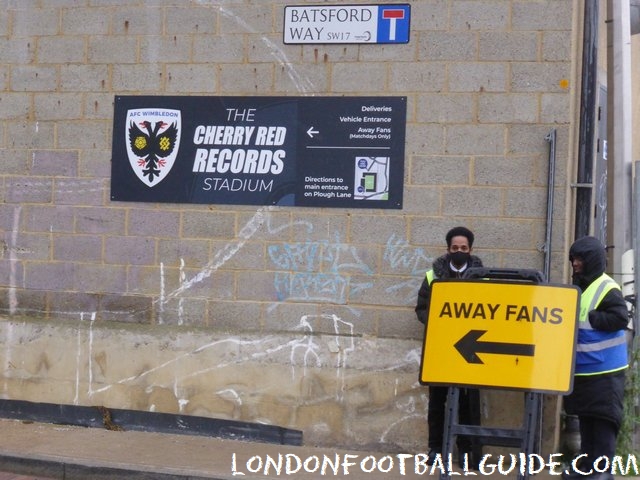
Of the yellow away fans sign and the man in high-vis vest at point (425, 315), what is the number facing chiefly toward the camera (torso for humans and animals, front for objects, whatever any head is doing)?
2

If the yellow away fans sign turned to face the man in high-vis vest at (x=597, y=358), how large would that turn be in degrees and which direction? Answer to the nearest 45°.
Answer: approximately 135° to its left

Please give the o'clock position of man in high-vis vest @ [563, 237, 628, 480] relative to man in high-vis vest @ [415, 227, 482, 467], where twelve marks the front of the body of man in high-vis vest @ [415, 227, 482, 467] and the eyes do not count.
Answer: man in high-vis vest @ [563, 237, 628, 480] is roughly at 10 o'clock from man in high-vis vest @ [415, 227, 482, 467].

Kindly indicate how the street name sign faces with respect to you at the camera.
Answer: facing the viewer

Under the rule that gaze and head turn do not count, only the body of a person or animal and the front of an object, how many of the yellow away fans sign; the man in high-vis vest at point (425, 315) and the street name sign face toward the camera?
3

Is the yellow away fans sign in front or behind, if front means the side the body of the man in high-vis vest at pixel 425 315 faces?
in front

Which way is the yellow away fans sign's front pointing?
toward the camera
